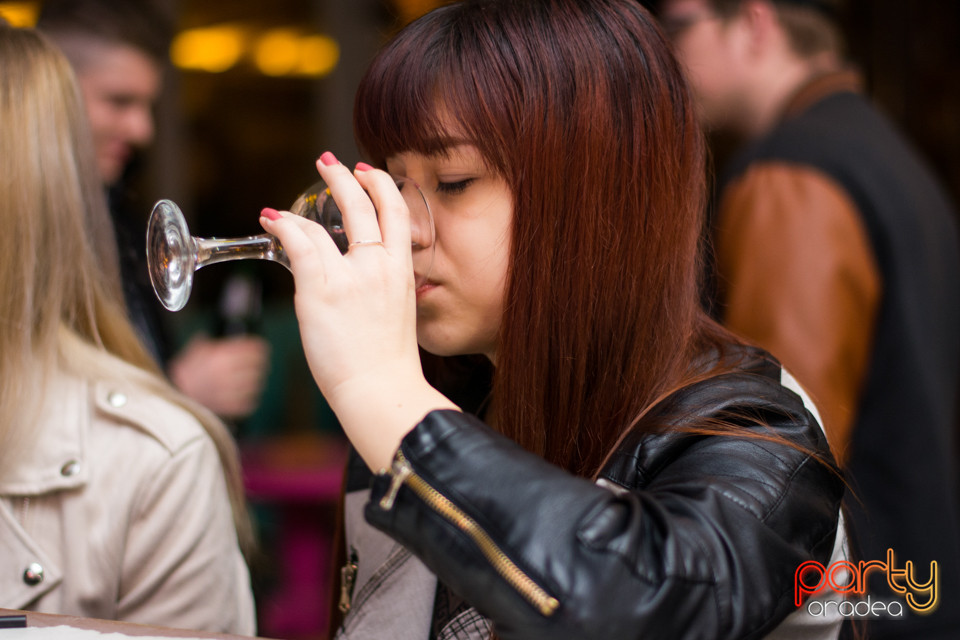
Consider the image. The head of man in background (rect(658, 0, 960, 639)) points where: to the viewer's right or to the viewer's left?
to the viewer's left

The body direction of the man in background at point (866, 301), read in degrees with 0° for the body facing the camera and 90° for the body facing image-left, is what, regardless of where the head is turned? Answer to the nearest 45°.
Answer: approximately 135°

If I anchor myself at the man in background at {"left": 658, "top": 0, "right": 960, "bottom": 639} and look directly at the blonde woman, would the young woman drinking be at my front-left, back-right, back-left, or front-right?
front-left

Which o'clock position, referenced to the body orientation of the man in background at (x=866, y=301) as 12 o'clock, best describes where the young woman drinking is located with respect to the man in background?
The young woman drinking is roughly at 8 o'clock from the man in background.

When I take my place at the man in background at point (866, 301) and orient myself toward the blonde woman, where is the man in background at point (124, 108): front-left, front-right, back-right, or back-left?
front-right

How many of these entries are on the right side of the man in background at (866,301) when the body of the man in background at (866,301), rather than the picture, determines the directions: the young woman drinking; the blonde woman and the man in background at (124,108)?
0

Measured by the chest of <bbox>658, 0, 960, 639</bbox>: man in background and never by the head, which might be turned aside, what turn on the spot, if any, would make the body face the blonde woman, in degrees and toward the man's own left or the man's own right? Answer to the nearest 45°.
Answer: approximately 90° to the man's own left

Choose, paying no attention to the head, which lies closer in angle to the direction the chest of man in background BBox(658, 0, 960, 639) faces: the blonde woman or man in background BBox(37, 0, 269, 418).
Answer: the man in background

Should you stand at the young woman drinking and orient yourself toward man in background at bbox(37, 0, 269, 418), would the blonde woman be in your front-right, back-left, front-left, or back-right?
front-left
